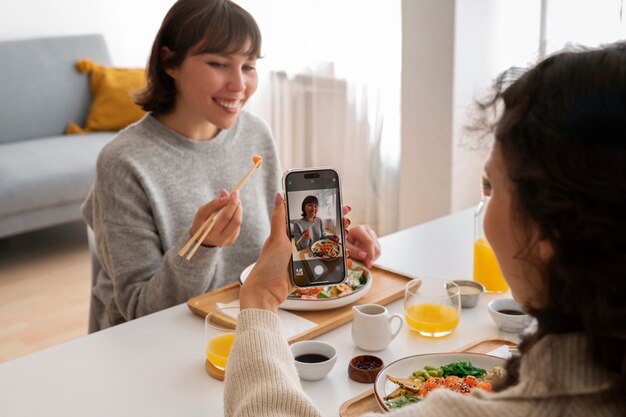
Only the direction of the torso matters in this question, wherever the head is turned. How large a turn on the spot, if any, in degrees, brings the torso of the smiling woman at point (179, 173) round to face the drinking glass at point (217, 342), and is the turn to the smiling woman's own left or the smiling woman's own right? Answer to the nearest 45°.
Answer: approximately 45° to the smiling woman's own right

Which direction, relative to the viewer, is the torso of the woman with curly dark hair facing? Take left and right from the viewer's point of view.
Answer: facing away from the viewer and to the left of the viewer

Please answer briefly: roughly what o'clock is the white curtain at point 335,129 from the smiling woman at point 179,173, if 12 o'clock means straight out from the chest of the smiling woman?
The white curtain is roughly at 8 o'clock from the smiling woman.

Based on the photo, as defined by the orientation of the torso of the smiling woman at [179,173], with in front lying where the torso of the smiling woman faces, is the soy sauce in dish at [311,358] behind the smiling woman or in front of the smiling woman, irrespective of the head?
in front

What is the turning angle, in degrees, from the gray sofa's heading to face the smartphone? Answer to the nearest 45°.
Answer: approximately 45° to its right

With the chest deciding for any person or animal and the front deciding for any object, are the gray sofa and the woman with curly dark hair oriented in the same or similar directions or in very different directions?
very different directions

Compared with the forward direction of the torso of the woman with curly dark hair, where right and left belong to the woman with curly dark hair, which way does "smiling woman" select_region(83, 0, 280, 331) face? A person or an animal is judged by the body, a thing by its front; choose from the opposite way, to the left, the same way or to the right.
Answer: the opposite way

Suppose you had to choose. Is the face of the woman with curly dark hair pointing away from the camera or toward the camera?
away from the camera
